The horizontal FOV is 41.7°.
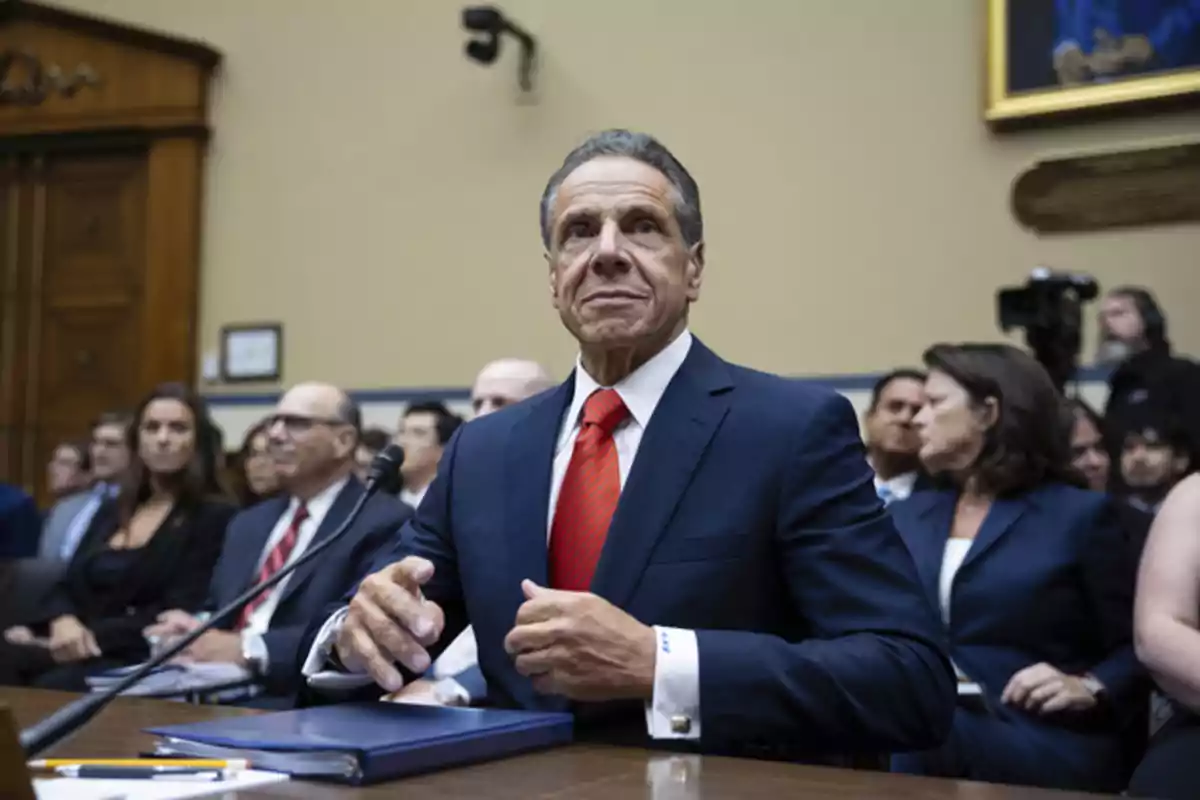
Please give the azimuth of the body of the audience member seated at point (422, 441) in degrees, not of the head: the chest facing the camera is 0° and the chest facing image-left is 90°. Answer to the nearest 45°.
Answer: approximately 45°

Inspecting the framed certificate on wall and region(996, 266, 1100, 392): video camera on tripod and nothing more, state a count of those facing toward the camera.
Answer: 1

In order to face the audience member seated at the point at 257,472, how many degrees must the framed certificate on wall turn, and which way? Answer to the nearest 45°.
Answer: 0° — it already faces them

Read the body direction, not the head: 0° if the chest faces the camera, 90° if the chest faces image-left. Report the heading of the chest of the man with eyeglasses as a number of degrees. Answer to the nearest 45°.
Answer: approximately 45°

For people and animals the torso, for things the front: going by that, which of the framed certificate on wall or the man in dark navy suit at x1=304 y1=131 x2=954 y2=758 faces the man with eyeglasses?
the framed certificate on wall

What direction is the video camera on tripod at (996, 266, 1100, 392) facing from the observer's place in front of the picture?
facing to the left of the viewer

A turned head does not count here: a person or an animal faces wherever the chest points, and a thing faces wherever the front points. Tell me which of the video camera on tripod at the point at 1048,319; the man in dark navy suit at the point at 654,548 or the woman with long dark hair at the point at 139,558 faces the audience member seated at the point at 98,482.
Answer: the video camera on tripod

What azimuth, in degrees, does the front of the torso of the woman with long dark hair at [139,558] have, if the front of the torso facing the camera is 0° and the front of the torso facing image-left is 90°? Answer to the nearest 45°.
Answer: approximately 45°

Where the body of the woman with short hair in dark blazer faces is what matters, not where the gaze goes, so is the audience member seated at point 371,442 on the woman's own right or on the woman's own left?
on the woman's own right

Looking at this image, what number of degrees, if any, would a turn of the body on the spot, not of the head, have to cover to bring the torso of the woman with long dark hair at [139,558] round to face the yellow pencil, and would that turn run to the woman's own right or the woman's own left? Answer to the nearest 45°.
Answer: approximately 45° to the woman's own left

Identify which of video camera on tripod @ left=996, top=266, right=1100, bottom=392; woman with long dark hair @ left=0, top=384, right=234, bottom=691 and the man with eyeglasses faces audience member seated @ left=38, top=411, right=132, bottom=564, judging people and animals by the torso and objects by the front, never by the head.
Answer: the video camera on tripod

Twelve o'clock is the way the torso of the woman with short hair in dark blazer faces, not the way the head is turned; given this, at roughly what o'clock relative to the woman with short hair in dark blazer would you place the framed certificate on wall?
The framed certificate on wall is roughly at 3 o'clock from the woman with short hair in dark blazer.
